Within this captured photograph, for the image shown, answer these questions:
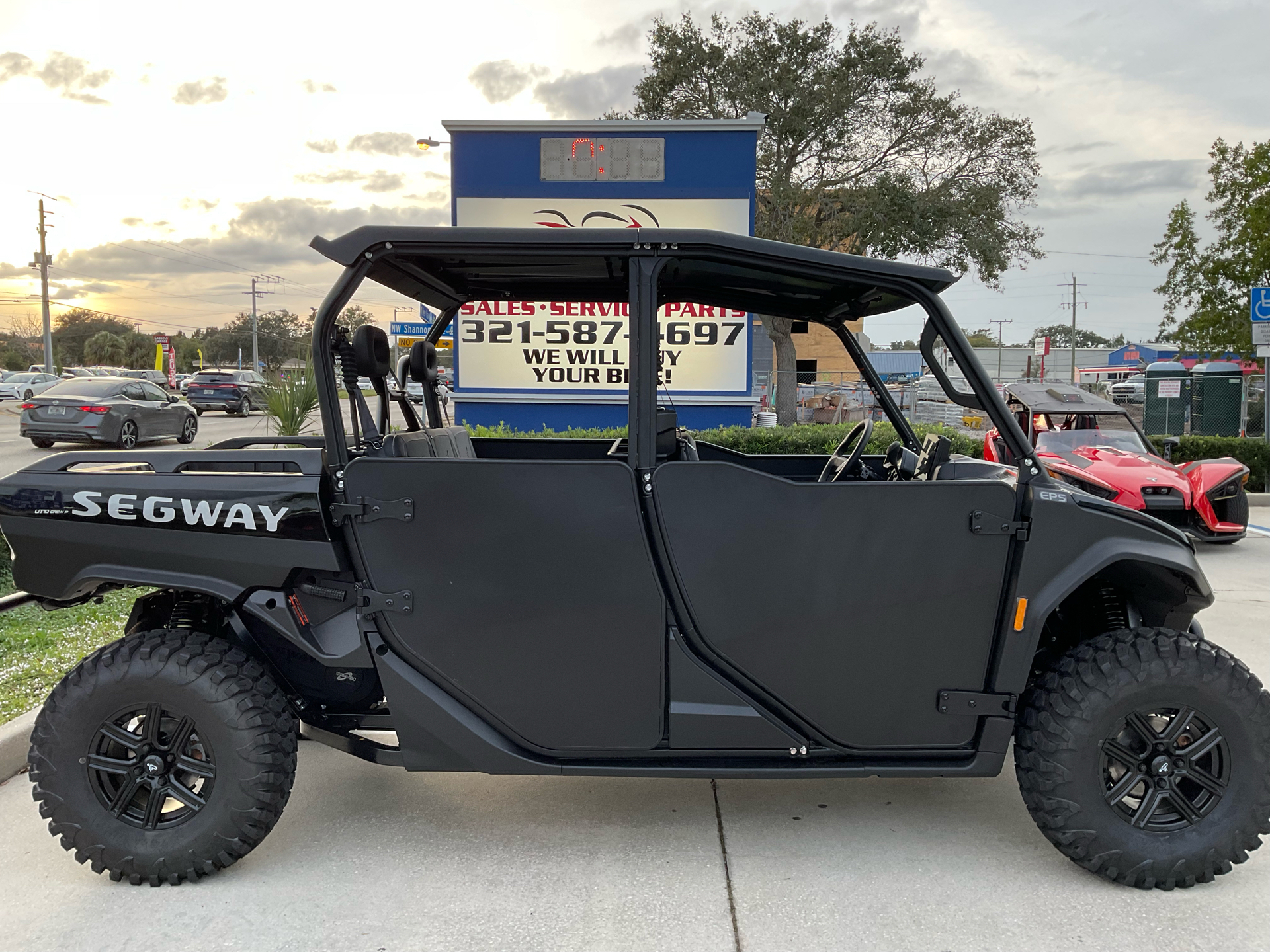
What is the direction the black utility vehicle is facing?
to the viewer's right

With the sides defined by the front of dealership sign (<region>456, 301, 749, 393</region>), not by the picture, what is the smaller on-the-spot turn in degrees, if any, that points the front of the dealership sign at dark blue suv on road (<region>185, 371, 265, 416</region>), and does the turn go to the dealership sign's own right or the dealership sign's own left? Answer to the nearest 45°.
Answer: approximately 135° to the dealership sign's own right

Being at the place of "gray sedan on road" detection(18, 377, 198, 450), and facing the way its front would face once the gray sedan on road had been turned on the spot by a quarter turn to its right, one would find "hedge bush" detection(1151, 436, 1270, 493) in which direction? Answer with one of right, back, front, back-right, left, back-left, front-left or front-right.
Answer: front

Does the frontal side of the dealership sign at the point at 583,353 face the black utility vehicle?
yes

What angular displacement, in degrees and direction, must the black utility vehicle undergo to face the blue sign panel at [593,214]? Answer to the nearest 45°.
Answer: approximately 90° to its left

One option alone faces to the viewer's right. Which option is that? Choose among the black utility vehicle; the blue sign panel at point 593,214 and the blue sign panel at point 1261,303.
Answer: the black utility vehicle

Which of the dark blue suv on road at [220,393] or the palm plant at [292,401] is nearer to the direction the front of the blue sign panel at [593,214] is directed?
the palm plant

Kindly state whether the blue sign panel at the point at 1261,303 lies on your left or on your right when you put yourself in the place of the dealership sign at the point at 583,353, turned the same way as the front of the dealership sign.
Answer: on your left

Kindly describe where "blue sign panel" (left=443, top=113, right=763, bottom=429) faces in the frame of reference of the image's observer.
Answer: facing the viewer

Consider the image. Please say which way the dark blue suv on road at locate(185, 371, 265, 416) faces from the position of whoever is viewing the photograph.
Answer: facing away from the viewer and to the right of the viewer

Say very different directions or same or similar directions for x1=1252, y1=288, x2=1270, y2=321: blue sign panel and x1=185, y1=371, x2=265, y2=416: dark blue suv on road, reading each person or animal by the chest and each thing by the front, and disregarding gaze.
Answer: very different directions

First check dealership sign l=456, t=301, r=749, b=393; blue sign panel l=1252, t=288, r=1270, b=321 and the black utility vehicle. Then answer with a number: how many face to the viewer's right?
1

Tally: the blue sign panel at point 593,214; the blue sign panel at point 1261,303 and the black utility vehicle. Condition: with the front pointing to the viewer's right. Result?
1

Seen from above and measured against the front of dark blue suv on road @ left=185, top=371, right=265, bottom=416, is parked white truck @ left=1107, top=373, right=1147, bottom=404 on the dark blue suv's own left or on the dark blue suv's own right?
on the dark blue suv's own right

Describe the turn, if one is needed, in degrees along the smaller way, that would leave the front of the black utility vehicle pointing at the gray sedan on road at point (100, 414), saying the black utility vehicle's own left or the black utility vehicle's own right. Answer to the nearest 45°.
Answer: approximately 135° to the black utility vehicle's own left
